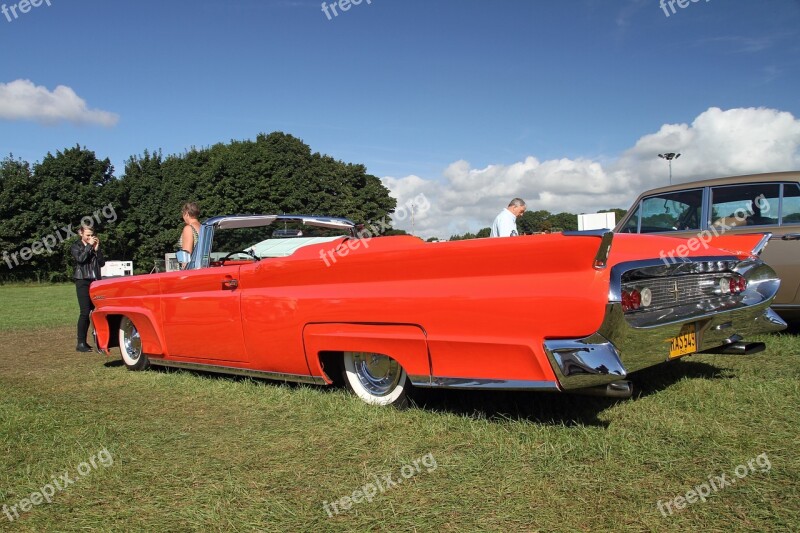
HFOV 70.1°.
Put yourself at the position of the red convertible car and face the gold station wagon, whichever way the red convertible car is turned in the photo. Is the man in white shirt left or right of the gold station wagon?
left

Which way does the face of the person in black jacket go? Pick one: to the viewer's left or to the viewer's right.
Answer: to the viewer's right

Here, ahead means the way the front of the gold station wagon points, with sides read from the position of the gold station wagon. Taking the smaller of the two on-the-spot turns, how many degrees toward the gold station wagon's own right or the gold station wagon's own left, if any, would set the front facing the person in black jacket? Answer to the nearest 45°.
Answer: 0° — it already faces them

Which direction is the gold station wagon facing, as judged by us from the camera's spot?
facing to the left of the viewer

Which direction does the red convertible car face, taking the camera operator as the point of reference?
facing away from the viewer and to the left of the viewer

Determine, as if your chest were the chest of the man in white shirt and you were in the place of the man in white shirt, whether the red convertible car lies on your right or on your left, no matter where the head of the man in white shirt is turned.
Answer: on your right

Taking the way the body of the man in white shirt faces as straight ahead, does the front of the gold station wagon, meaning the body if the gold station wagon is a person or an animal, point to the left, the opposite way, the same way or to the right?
the opposite way
